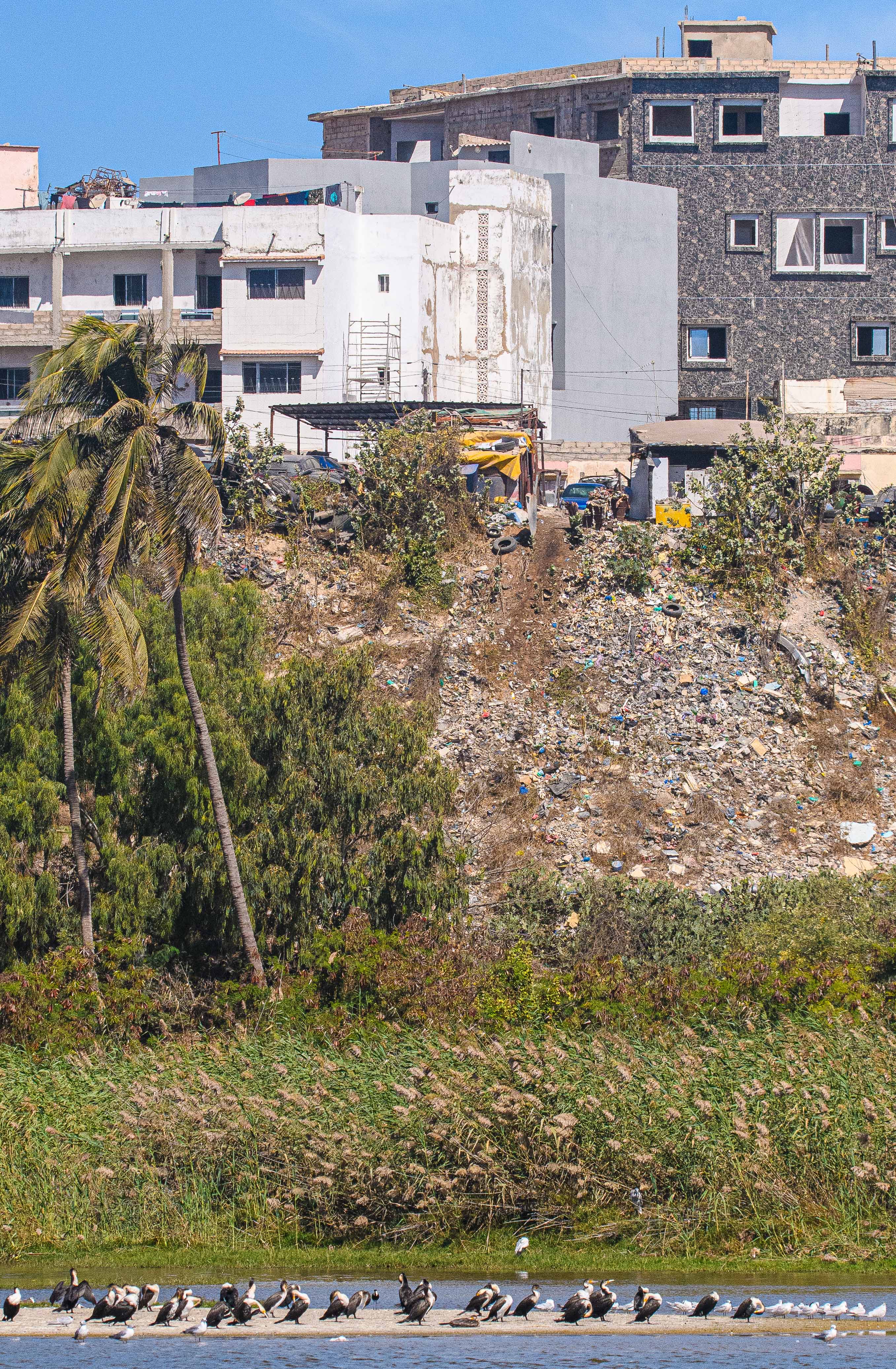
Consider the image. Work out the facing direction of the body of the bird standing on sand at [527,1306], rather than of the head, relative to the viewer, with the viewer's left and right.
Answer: facing to the right of the viewer

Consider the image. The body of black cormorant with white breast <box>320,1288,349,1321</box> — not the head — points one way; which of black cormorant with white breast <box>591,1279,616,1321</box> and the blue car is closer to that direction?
the black cormorant with white breast

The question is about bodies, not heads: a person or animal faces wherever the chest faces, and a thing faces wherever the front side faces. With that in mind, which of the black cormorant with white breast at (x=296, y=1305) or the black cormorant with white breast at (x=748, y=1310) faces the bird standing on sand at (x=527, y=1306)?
the black cormorant with white breast at (x=296, y=1305)

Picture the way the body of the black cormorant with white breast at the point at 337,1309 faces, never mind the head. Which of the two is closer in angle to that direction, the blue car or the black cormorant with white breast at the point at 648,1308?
the black cormorant with white breast

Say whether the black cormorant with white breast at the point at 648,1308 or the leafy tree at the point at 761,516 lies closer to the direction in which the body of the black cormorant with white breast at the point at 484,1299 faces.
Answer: the black cormorant with white breast

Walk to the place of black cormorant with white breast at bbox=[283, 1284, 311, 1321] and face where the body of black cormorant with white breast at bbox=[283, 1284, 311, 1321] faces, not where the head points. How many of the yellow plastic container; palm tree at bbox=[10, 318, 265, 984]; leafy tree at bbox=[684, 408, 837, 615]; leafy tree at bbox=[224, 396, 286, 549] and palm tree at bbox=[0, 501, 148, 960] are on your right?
0

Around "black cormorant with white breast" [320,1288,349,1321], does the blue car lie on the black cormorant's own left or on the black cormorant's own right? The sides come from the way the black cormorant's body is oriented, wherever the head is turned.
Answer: on the black cormorant's own left

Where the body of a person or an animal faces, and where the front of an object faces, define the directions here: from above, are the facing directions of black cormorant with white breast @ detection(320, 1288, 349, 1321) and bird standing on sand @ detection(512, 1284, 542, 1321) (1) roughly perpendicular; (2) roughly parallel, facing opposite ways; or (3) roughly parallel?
roughly parallel

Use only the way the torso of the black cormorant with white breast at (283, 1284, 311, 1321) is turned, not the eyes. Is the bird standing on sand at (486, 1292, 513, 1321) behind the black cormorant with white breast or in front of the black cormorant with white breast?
in front

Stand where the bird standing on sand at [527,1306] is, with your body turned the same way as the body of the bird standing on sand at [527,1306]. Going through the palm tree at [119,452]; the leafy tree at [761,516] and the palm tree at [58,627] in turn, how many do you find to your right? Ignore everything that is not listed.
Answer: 0

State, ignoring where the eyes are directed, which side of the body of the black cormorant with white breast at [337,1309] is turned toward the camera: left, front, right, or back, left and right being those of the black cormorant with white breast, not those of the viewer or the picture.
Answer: right
